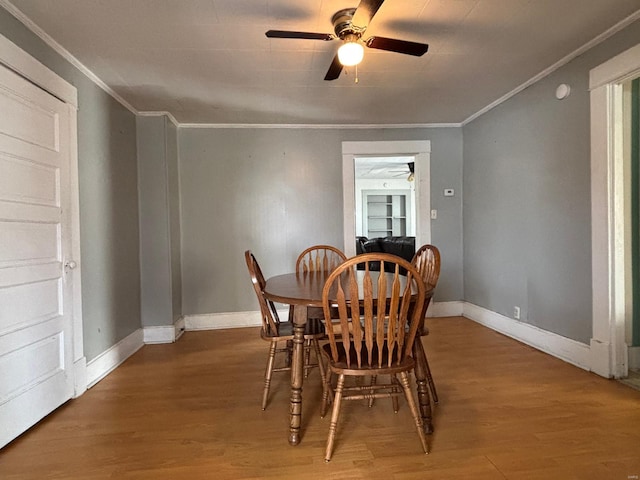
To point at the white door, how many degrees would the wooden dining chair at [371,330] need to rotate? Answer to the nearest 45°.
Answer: approximately 90° to its left

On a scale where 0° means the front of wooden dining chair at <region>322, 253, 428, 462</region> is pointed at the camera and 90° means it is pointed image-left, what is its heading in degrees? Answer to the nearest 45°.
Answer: approximately 180°
